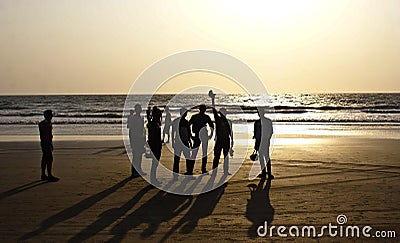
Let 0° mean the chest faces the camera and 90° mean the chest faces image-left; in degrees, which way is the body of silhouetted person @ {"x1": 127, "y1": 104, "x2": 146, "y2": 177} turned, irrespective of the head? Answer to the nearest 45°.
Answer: approximately 315°

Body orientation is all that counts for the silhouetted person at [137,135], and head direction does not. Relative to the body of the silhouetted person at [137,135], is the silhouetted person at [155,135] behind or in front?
in front
